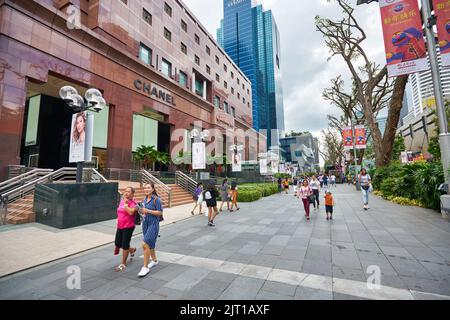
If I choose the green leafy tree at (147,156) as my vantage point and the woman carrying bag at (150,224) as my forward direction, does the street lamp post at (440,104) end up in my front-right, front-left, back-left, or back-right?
front-left

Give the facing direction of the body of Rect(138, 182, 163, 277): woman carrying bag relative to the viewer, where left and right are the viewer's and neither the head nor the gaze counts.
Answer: facing the viewer and to the left of the viewer

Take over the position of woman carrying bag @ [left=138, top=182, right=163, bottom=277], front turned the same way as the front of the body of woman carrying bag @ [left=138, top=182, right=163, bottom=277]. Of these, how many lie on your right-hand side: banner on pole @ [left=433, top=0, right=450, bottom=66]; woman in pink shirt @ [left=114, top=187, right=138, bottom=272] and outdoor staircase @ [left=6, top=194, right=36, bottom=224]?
2

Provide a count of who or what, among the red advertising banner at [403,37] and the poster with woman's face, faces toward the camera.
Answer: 2

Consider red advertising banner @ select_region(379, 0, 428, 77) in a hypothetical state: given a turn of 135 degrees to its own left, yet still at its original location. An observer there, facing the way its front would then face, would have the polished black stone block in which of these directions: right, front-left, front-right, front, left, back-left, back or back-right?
back

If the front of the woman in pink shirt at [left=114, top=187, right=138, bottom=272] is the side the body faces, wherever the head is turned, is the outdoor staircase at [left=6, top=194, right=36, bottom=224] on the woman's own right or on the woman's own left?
on the woman's own right

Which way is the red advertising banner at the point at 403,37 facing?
toward the camera

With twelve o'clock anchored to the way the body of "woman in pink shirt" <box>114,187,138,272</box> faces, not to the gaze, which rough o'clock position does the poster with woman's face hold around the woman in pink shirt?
The poster with woman's face is roughly at 4 o'clock from the woman in pink shirt.

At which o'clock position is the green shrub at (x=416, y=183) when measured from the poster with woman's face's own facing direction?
The green shrub is roughly at 10 o'clock from the poster with woman's face.

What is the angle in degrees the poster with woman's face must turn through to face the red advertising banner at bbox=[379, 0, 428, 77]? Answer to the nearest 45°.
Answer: approximately 45° to its left

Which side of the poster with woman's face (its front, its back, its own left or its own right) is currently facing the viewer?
front

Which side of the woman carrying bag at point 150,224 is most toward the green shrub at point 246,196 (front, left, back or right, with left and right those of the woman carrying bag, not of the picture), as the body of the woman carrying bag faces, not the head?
back

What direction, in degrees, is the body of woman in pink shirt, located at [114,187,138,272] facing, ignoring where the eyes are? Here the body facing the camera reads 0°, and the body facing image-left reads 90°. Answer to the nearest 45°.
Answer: approximately 45°
